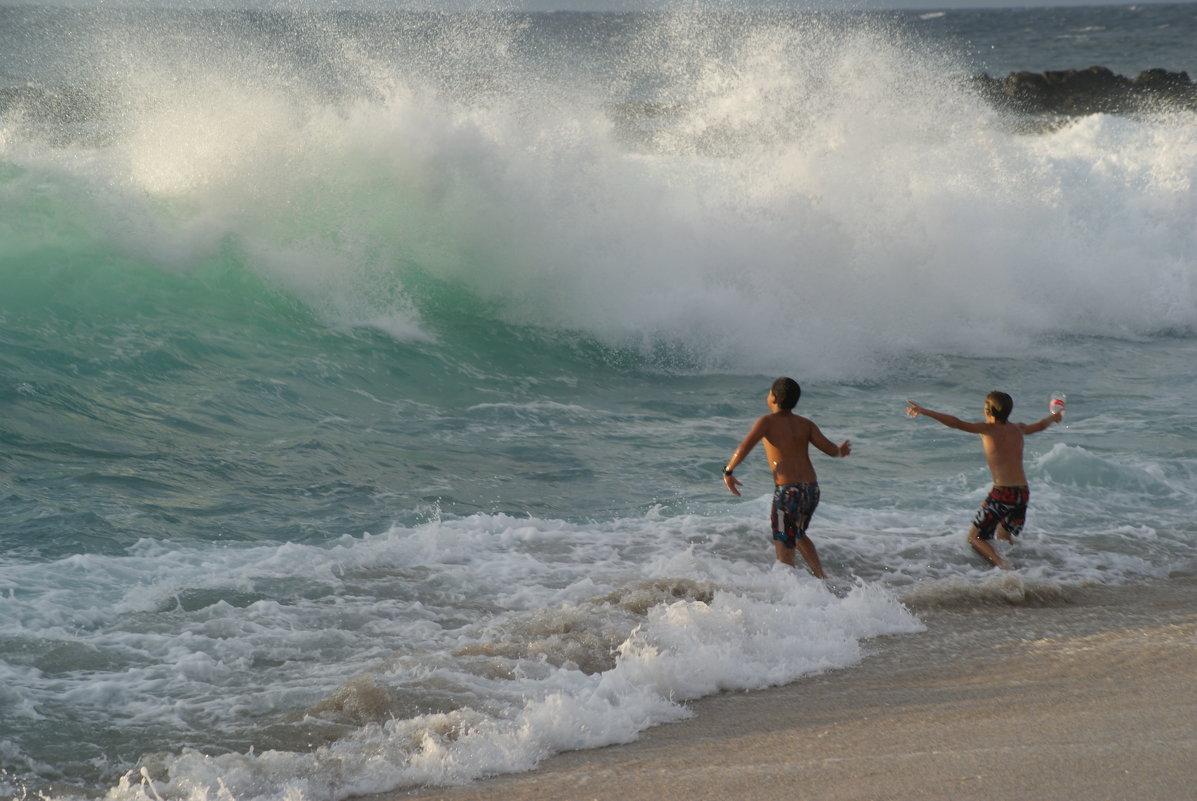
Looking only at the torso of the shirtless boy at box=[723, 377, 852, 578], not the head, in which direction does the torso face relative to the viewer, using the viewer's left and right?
facing away from the viewer and to the left of the viewer

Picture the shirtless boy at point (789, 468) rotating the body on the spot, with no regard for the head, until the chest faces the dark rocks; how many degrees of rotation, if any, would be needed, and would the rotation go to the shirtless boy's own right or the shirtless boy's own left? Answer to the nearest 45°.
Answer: approximately 45° to the shirtless boy's own right

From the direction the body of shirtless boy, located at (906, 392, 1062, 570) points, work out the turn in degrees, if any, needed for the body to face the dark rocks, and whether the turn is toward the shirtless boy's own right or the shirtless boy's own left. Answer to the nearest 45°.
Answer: approximately 45° to the shirtless boy's own right

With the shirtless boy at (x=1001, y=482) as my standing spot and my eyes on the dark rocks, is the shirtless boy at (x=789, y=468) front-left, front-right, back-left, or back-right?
back-left

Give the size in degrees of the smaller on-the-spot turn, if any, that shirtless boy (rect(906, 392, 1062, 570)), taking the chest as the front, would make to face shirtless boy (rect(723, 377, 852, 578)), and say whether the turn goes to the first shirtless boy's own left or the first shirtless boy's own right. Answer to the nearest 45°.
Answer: approximately 90° to the first shirtless boy's own left

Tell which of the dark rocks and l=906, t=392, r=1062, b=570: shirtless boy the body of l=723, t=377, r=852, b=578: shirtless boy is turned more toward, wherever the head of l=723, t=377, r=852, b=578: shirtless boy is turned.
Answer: the dark rocks

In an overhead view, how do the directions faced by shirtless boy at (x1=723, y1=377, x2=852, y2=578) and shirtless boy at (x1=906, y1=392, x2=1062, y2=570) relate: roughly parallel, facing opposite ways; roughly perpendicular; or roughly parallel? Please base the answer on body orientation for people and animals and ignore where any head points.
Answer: roughly parallel

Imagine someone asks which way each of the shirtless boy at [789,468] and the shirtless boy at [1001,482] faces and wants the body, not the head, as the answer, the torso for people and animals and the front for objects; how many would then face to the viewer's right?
0

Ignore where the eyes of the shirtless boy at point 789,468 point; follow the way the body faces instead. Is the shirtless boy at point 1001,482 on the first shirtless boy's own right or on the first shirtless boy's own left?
on the first shirtless boy's own right

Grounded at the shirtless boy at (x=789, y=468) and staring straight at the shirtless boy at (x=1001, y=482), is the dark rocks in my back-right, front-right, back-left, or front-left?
front-left

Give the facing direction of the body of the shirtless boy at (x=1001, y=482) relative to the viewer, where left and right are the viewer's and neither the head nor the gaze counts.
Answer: facing away from the viewer and to the left of the viewer
